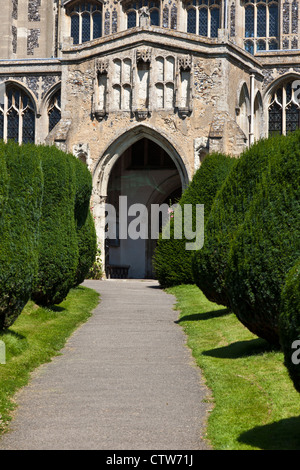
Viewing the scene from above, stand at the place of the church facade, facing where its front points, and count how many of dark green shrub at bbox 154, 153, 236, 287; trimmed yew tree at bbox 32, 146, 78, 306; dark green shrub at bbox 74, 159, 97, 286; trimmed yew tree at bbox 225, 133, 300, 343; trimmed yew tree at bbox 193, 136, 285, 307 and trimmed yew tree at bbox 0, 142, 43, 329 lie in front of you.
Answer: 6

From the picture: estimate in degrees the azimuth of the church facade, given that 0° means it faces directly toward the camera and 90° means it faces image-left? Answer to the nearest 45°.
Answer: approximately 0°

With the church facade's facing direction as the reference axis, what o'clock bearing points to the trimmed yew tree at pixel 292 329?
The trimmed yew tree is roughly at 12 o'clock from the church facade.

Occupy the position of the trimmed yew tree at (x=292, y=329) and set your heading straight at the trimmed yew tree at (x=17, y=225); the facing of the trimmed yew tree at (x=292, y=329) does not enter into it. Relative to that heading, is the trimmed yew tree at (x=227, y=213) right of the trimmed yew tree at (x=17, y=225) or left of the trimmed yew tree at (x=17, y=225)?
right

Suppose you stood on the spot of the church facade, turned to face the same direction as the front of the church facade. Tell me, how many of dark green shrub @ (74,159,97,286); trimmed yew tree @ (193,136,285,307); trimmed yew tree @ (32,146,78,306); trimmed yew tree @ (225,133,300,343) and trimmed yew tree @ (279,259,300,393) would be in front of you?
5

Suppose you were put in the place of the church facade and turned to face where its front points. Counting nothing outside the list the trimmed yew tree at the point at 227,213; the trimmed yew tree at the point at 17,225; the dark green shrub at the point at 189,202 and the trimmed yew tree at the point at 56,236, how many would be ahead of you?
4

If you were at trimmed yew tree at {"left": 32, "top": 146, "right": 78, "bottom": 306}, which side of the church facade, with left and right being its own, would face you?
front

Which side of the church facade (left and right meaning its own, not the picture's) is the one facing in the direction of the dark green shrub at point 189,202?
front

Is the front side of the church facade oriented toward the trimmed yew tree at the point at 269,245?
yes
